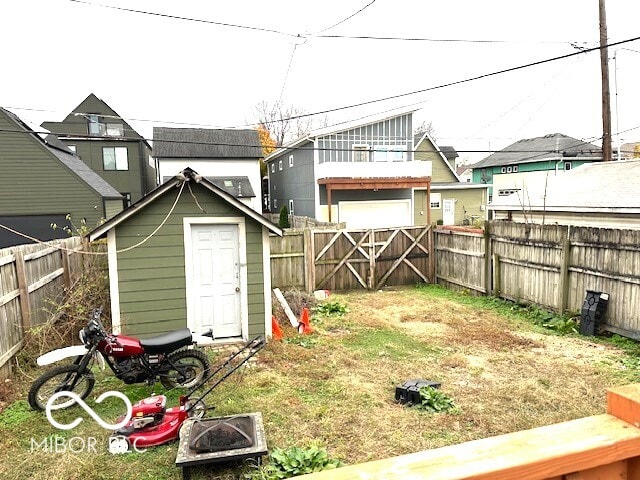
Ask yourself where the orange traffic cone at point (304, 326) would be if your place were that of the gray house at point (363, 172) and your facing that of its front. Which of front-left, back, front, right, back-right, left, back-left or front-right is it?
front

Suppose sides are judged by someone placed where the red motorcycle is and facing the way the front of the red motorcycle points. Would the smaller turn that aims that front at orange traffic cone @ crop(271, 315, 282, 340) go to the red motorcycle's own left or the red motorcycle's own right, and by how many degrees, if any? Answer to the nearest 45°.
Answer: approximately 135° to the red motorcycle's own right

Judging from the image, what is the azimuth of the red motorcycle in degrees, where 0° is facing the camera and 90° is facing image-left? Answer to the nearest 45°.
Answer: approximately 90°

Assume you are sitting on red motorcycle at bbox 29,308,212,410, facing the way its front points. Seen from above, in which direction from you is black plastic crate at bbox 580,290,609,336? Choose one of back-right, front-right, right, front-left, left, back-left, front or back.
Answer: back

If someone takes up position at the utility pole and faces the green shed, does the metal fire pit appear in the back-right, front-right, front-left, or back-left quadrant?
front-left

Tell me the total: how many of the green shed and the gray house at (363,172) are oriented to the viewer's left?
0

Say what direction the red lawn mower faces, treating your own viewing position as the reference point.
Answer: facing the viewer and to the left of the viewer

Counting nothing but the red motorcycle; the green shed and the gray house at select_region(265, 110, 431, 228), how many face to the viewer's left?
1

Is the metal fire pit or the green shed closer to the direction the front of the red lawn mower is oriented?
the metal fire pit

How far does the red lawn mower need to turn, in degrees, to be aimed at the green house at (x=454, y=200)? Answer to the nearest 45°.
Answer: approximately 180°

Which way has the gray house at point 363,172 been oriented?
toward the camera

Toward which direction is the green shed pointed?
toward the camera

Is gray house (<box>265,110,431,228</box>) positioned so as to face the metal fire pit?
yes

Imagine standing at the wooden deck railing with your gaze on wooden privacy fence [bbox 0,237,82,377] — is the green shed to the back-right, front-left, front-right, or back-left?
front-right
